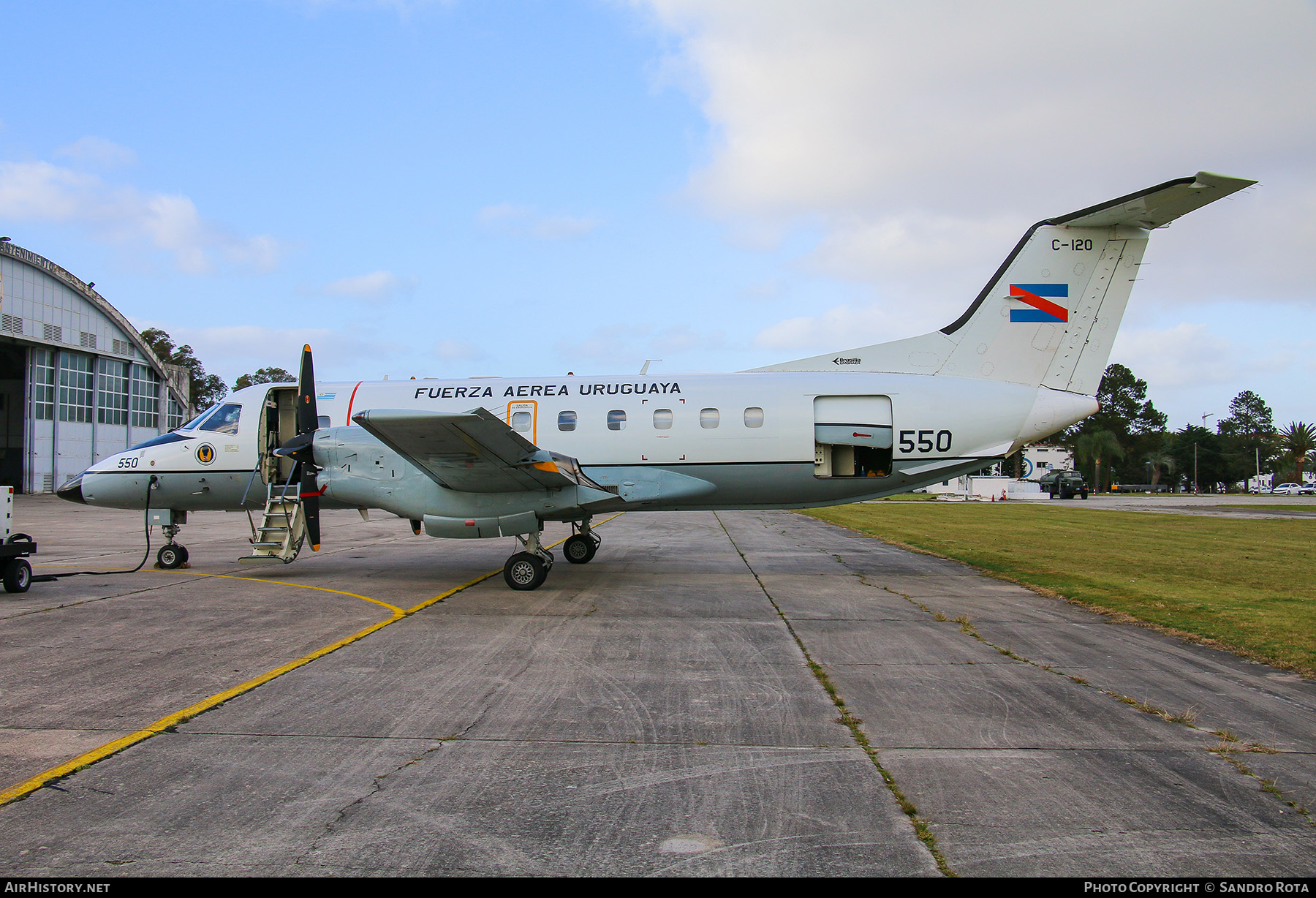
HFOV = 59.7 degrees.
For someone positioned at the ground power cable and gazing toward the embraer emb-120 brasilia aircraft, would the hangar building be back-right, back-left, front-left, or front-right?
back-left

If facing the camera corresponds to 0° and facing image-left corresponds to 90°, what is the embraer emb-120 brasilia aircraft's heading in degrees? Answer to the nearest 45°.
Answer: approximately 90°

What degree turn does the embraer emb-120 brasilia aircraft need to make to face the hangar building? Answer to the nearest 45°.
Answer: approximately 45° to its right

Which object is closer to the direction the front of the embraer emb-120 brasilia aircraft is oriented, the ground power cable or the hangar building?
the ground power cable

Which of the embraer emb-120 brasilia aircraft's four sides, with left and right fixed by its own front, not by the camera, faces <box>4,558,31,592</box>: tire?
front

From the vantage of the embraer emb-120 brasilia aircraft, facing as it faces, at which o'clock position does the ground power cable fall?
The ground power cable is roughly at 12 o'clock from the embraer emb-120 brasilia aircraft.
